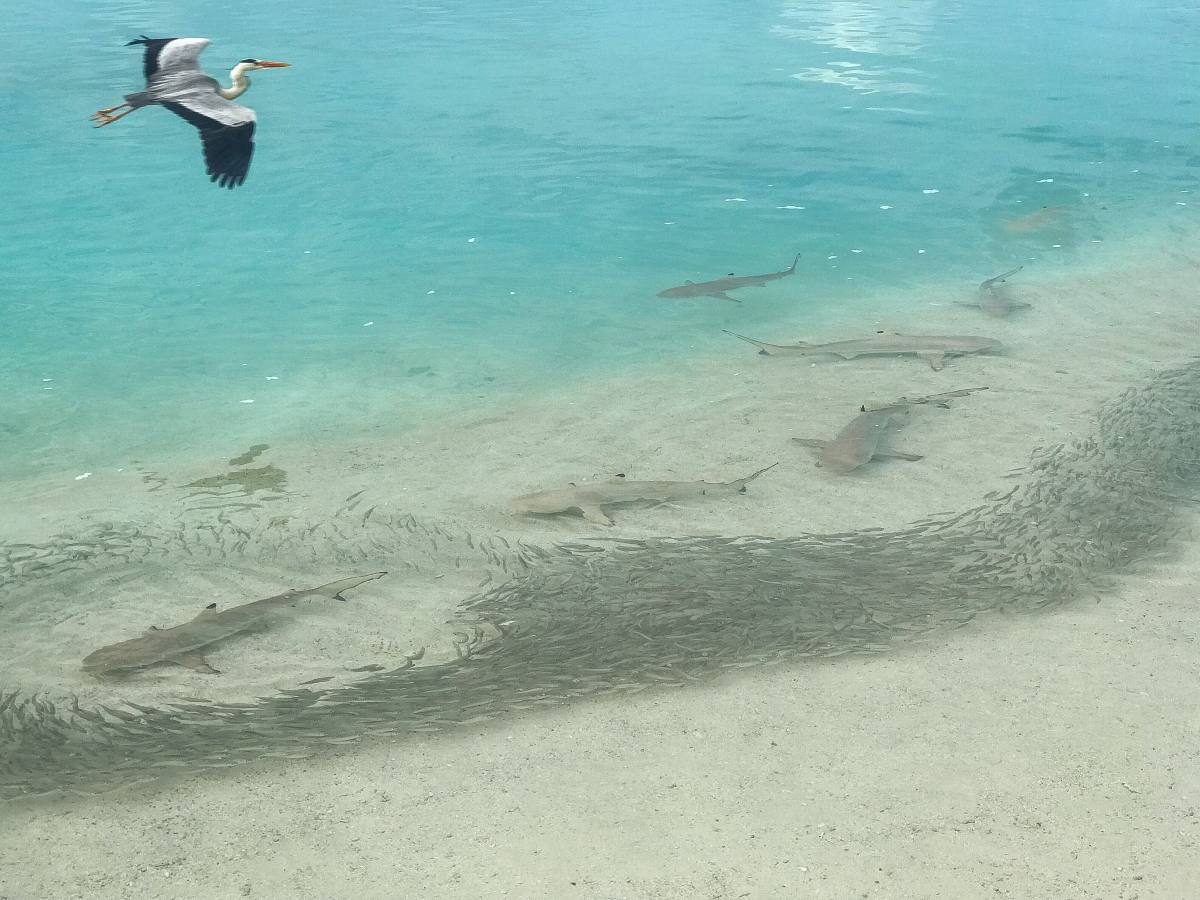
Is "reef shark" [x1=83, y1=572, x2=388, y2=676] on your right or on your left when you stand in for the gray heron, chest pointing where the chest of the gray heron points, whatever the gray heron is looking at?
on your right

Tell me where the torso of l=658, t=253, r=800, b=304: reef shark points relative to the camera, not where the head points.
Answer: to the viewer's left

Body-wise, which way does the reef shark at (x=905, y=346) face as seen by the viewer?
to the viewer's right

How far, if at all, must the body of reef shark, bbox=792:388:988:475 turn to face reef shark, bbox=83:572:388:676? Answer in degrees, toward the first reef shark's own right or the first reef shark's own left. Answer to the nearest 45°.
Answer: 0° — it already faces it

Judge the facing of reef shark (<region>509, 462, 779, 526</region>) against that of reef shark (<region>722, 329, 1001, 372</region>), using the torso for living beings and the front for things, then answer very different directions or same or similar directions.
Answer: very different directions

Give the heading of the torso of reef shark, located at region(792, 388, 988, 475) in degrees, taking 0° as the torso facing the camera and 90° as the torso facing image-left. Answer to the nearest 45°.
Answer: approximately 45°

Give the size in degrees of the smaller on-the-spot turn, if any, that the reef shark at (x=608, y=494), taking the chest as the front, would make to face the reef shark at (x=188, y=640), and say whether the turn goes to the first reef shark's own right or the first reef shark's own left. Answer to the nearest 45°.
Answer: approximately 45° to the first reef shark's own left

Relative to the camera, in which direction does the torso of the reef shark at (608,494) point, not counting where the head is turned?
to the viewer's left

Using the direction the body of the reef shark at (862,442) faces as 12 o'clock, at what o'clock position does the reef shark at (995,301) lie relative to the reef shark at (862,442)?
the reef shark at (995,301) is roughly at 5 o'clock from the reef shark at (862,442).
